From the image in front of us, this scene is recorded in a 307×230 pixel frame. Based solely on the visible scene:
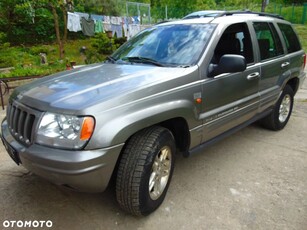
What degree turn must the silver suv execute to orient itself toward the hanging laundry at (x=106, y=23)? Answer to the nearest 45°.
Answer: approximately 135° to its right

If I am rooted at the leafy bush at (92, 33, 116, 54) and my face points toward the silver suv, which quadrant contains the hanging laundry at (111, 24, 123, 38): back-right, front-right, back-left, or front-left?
back-left

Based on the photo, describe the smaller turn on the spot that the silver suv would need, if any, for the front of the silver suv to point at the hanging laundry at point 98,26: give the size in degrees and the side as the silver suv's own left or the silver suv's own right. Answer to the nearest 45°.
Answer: approximately 135° to the silver suv's own right

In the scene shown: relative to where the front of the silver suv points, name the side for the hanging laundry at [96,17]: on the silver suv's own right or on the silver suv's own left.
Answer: on the silver suv's own right

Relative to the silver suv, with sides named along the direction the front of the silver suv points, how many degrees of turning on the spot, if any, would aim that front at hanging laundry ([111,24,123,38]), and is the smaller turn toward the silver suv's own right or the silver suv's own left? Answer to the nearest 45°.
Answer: approximately 135° to the silver suv's own right

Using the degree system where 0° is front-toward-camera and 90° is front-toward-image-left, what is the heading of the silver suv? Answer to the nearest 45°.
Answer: approximately 45°

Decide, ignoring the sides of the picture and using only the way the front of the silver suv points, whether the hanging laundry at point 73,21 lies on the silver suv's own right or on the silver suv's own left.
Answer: on the silver suv's own right

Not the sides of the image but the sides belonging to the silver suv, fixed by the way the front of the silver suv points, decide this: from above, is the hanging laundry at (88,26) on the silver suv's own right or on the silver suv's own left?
on the silver suv's own right

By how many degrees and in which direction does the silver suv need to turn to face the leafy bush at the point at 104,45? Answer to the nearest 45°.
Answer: approximately 135° to its right
